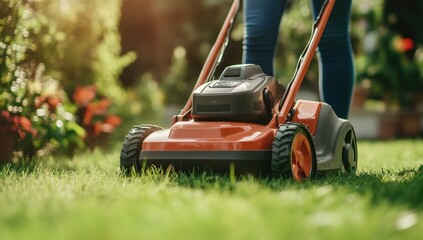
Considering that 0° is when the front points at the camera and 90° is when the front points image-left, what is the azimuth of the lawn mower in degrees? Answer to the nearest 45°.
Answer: approximately 45°

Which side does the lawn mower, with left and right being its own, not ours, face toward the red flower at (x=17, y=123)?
right
